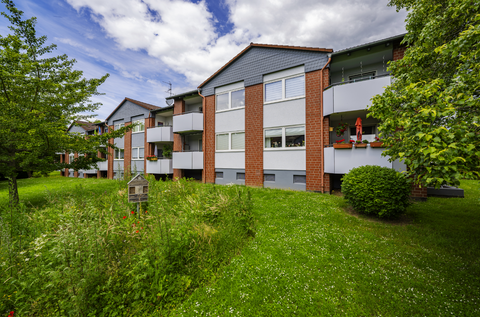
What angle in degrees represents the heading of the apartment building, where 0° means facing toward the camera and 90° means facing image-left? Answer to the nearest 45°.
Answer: approximately 45°

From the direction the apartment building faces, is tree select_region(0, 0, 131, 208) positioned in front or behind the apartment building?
in front

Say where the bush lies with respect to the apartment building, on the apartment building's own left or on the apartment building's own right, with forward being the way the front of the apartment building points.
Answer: on the apartment building's own left
